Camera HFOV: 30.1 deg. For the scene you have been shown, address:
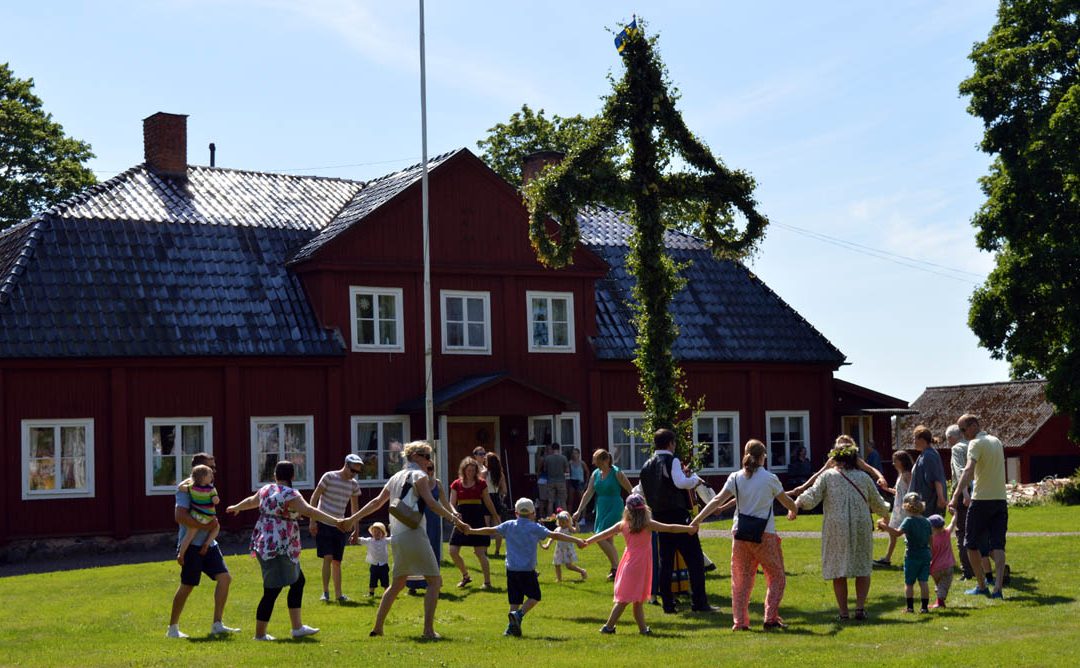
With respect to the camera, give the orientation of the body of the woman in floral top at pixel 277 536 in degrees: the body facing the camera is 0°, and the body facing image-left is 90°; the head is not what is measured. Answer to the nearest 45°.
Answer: approximately 225°

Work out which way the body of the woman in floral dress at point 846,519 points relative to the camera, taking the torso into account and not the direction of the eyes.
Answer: away from the camera

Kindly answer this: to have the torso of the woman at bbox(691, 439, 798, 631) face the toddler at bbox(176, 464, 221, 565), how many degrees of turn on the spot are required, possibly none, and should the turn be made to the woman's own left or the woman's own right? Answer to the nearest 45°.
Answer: approximately 90° to the woman's own left

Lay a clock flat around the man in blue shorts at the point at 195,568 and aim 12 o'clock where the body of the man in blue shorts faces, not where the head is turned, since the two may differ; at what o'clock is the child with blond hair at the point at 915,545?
The child with blond hair is roughly at 12 o'clock from the man in blue shorts.

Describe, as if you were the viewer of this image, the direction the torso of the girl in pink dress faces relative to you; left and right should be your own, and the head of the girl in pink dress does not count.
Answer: facing away from the viewer

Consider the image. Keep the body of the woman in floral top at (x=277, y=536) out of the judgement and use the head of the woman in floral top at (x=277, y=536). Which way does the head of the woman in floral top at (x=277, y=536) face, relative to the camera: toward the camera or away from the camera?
away from the camera

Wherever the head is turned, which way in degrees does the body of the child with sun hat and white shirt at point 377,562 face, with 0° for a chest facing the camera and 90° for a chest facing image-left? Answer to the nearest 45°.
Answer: approximately 0°

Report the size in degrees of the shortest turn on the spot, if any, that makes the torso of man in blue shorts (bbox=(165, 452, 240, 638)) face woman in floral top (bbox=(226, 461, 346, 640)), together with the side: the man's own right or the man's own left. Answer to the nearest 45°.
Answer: approximately 45° to the man's own right

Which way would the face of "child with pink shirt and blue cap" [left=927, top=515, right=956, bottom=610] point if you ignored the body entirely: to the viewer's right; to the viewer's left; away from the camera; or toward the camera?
away from the camera
